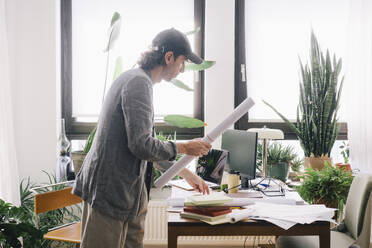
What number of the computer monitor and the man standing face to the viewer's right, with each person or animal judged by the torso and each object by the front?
1

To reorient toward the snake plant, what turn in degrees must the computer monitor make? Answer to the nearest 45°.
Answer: approximately 180°

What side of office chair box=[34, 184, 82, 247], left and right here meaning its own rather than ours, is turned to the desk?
front

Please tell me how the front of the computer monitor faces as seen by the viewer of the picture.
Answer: facing the viewer and to the left of the viewer

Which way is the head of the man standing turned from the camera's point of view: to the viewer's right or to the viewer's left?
to the viewer's right

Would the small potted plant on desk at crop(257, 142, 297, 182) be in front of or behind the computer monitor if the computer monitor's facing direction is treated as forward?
behind

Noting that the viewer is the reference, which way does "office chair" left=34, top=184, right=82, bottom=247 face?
facing the viewer and to the right of the viewer

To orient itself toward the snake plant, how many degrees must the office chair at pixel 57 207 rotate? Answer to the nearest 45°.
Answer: approximately 45° to its left

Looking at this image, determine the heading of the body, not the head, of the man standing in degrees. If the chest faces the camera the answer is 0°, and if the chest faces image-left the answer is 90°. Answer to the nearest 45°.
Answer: approximately 270°

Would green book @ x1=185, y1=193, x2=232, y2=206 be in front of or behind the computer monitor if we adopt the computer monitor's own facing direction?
in front
